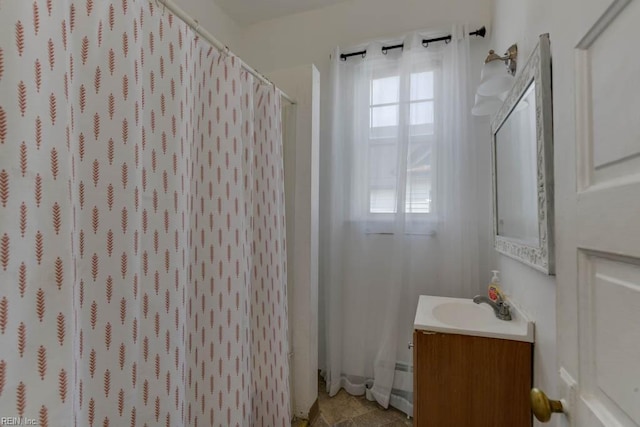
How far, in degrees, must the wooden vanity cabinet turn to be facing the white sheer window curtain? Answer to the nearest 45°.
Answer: approximately 45° to its right

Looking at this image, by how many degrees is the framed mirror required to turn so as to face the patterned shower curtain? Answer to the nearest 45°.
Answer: approximately 45° to its left

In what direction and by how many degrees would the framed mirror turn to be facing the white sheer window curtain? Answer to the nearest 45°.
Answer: approximately 45° to its right

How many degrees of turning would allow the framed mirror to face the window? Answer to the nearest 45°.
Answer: approximately 45° to its right

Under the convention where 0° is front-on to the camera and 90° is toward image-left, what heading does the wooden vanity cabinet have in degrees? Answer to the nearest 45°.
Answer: approximately 90°

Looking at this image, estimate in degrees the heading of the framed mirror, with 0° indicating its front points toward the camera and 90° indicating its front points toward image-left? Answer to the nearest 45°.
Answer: approximately 90°

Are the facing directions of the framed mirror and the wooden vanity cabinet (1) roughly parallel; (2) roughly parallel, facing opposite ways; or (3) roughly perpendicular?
roughly parallel

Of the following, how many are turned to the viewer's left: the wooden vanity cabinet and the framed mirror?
2
